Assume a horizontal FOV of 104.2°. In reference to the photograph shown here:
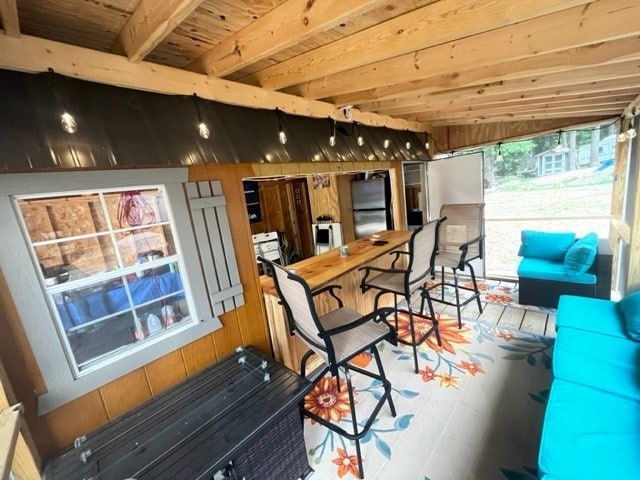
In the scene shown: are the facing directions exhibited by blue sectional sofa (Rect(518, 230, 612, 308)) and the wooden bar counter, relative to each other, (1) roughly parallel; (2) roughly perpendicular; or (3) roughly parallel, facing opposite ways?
roughly perpendicular

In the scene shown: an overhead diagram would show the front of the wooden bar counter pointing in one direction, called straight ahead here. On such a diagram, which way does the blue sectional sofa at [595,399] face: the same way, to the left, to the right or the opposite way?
the opposite way

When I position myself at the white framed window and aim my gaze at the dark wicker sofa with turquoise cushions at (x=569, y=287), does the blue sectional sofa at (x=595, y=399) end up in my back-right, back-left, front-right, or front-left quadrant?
front-right

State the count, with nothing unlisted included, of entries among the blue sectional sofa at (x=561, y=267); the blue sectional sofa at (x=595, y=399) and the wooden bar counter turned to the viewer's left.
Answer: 1

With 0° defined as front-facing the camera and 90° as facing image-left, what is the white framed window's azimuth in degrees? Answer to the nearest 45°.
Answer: approximately 315°

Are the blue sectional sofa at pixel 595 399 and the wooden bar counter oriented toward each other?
yes

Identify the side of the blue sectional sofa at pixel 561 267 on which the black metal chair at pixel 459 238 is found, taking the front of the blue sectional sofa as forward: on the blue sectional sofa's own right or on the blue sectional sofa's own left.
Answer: on the blue sectional sofa's own right

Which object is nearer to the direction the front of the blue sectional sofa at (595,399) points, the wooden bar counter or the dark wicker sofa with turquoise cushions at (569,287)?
the wooden bar counter

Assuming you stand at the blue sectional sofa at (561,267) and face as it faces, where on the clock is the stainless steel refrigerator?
The stainless steel refrigerator is roughly at 3 o'clock from the blue sectional sofa.

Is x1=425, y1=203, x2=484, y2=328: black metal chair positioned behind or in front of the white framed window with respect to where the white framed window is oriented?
in front

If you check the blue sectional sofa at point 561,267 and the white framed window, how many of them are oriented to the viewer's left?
0

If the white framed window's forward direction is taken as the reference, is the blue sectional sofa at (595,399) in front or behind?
in front

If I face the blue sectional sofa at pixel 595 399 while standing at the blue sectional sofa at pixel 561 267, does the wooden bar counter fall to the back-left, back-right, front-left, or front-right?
front-right

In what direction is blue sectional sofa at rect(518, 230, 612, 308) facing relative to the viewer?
toward the camera

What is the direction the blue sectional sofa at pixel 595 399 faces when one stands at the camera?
facing to the left of the viewer

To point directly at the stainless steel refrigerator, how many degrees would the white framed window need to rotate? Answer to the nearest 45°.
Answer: approximately 45° to its left
